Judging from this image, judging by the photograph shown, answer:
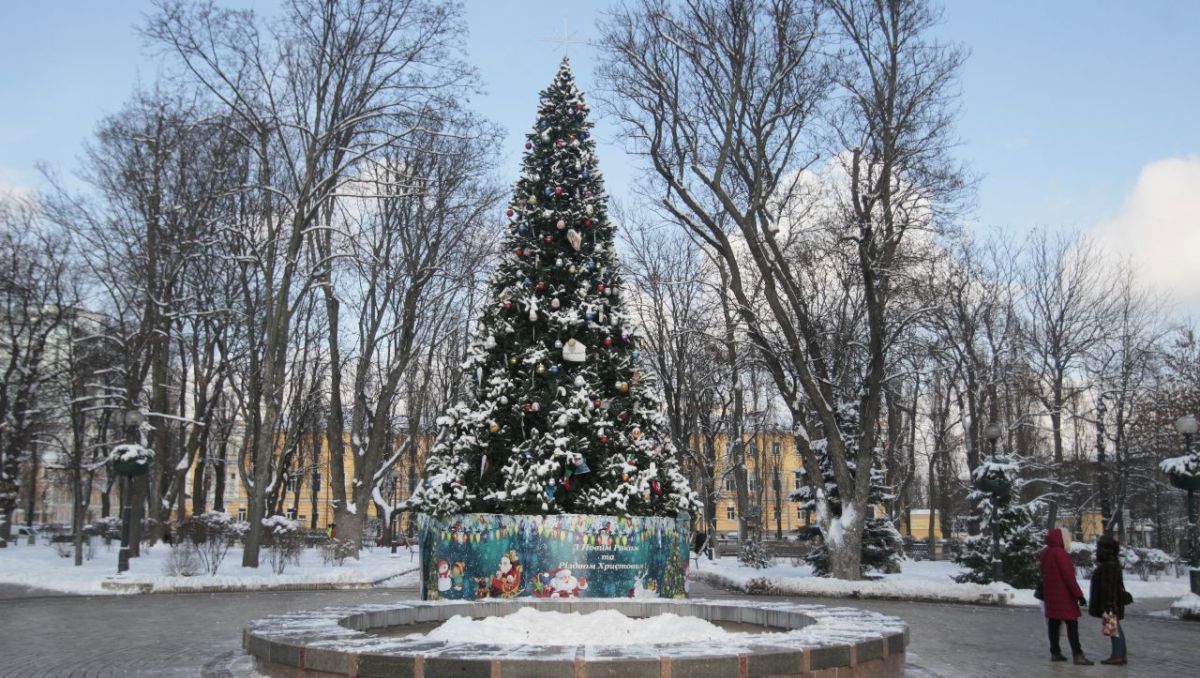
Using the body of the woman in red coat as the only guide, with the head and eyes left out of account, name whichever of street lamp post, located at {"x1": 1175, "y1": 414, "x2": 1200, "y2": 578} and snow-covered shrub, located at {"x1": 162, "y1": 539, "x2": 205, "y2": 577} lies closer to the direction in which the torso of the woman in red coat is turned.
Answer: the street lamp post

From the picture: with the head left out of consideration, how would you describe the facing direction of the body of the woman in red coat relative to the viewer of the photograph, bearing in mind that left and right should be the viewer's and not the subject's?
facing away from the viewer and to the right of the viewer

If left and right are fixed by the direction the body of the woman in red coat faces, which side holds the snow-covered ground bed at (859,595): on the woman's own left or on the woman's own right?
on the woman's own left

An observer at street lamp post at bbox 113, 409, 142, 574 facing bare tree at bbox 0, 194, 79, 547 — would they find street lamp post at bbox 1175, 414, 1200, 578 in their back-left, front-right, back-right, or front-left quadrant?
back-right

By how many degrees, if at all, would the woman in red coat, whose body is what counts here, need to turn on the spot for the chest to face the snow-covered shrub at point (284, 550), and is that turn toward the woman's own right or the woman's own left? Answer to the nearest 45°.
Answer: approximately 90° to the woman's own left

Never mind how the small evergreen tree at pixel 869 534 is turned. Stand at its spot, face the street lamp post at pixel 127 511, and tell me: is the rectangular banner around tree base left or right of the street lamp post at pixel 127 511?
left

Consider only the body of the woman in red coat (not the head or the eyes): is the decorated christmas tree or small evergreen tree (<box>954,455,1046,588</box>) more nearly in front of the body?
the small evergreen tree

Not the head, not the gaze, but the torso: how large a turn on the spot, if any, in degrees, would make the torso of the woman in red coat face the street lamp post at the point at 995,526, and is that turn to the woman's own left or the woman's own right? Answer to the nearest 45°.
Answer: approximately 45° to the woman's own left
